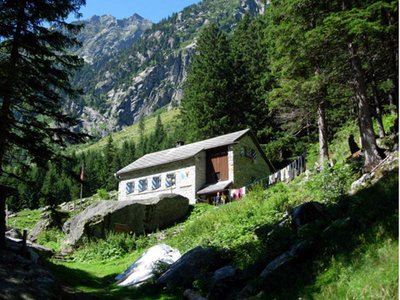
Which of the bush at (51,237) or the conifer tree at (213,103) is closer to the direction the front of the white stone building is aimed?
the bush

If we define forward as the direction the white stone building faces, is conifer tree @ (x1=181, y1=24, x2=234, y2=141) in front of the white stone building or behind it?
behind

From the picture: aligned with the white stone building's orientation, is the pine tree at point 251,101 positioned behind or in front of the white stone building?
behind

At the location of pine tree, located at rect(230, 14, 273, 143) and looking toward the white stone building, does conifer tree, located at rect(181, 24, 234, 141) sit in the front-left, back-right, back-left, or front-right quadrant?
front-right

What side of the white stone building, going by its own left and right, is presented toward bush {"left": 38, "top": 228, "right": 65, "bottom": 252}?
front

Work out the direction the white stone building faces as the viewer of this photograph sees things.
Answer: facing the viewer and to the left of the viewer

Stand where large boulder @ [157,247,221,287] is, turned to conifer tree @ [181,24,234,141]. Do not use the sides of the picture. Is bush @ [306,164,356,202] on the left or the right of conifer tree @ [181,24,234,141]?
right

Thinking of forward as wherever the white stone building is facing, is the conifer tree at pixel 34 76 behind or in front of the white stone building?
in front

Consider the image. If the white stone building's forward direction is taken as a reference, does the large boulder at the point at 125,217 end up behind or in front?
in front

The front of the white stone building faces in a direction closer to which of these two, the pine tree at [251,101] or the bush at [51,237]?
the bush

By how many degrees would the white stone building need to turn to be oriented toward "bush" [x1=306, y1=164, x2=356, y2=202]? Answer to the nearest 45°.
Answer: approximately 45° to its left

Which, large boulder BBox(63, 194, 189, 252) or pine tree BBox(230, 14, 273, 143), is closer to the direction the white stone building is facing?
the large boulder
